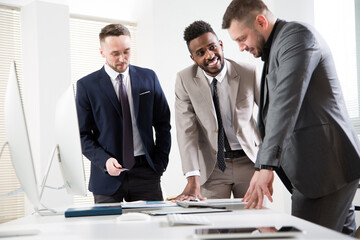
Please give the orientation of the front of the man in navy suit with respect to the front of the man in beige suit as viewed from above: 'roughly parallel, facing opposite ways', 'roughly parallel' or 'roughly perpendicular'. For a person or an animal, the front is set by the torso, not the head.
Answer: roughly parallel

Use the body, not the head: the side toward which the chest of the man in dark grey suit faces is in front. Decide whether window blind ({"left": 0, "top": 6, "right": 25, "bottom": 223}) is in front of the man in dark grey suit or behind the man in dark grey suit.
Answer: in front

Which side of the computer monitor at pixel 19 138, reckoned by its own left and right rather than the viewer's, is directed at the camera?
right

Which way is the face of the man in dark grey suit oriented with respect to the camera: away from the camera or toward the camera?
toward the camera

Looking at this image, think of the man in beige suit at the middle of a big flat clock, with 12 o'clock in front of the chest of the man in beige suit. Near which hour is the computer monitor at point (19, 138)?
The computer monitor is roughly at 1 o'clock from the man in beige suit.

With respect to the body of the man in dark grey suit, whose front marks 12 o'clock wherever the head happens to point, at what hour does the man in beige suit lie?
The man in beige suit is roughly at 2 o'clock from the man in dark grey suit.

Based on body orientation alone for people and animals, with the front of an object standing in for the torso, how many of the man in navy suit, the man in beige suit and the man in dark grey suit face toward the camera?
2

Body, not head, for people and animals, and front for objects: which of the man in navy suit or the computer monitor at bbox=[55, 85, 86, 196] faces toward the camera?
the man in navy suit

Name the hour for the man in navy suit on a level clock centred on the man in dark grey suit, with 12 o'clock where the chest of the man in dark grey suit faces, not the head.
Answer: The man in navy suit is roughly at 1 o'clock from the man in dark grey suit.

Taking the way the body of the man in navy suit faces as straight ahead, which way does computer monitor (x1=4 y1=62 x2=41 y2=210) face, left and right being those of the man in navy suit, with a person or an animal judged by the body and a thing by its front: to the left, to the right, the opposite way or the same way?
to the left

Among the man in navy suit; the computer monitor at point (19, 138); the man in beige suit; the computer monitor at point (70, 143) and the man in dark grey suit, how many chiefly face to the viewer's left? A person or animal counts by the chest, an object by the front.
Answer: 1

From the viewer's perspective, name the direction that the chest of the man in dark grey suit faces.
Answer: to the viewer's left

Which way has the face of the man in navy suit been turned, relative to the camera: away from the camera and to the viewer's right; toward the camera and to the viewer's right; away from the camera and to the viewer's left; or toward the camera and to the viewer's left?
toward the camera and to the viewer's right

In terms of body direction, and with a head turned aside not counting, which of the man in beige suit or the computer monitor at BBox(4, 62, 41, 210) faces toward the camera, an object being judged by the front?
the man in beige suit

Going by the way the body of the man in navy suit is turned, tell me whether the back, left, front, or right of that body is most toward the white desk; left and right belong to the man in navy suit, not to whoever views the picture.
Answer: front

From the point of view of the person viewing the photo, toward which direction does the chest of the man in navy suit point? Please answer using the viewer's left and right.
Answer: facing the viewer

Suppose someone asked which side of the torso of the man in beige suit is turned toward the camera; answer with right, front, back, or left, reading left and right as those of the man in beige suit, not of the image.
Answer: front

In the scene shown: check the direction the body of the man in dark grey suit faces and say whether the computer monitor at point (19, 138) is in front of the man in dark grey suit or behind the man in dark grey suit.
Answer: in front
